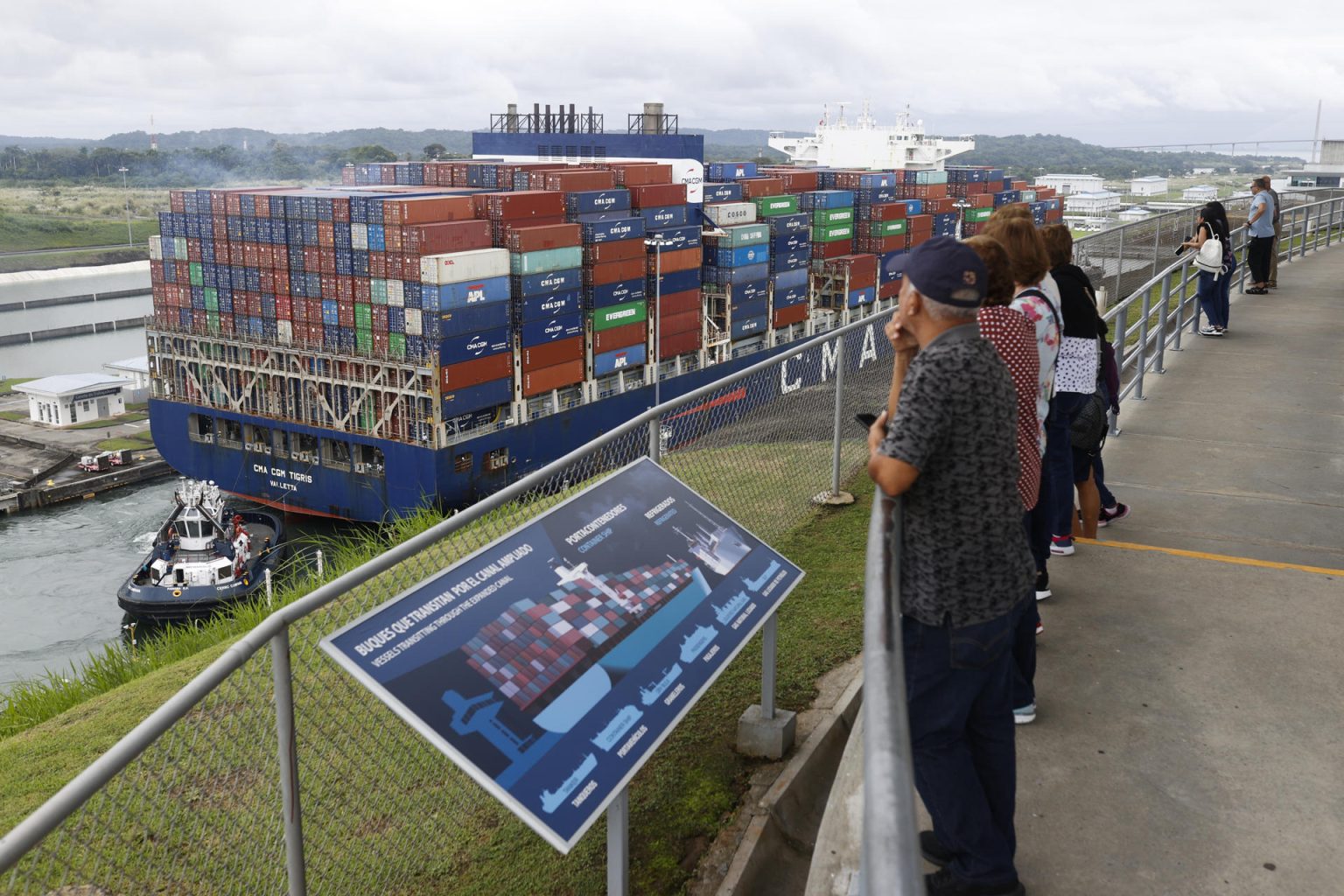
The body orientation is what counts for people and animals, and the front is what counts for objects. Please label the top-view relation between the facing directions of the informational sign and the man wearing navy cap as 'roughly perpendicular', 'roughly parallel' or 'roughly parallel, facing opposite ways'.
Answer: roughly parallel, facing opposite ways

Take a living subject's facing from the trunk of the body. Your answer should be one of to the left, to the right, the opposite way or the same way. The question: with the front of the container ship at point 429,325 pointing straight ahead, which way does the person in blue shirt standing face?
to the left

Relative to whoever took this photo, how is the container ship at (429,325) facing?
facing away from the viewer and to the right of the viewer

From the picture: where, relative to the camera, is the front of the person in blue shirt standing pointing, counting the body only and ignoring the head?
to the viewer's left

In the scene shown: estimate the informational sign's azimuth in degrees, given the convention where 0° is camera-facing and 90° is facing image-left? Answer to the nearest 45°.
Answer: approximately 315°

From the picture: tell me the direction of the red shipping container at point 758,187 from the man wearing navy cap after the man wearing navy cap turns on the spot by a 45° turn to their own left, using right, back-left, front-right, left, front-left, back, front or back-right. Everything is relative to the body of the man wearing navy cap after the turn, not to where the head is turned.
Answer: right

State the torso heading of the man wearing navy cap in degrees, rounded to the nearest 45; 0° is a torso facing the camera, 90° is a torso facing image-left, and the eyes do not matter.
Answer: approximately 135°

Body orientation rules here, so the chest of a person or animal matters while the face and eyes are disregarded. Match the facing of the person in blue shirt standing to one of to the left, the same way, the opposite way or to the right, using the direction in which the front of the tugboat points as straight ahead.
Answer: to the left

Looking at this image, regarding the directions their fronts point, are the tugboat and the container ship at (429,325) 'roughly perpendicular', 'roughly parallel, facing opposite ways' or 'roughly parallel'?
roughly parallel, facing opposite ways

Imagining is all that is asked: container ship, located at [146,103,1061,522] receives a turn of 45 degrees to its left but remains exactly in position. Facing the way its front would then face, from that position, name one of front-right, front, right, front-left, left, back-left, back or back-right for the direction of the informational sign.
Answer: back

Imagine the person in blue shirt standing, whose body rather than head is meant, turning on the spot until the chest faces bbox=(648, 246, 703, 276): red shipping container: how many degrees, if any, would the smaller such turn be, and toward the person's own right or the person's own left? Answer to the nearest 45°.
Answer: approximately 45° to the person's own right

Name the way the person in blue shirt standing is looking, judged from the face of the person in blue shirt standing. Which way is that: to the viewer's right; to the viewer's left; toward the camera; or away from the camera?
to the viewer's left

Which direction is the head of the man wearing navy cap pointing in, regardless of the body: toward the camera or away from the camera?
away from the camera

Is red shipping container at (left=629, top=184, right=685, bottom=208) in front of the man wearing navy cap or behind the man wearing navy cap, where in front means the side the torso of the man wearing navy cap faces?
in front

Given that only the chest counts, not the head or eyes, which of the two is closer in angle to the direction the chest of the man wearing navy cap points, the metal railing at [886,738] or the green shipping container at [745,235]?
the green shipping container

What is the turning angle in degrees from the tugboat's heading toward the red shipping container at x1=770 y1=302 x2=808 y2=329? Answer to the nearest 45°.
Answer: approximately 180°
